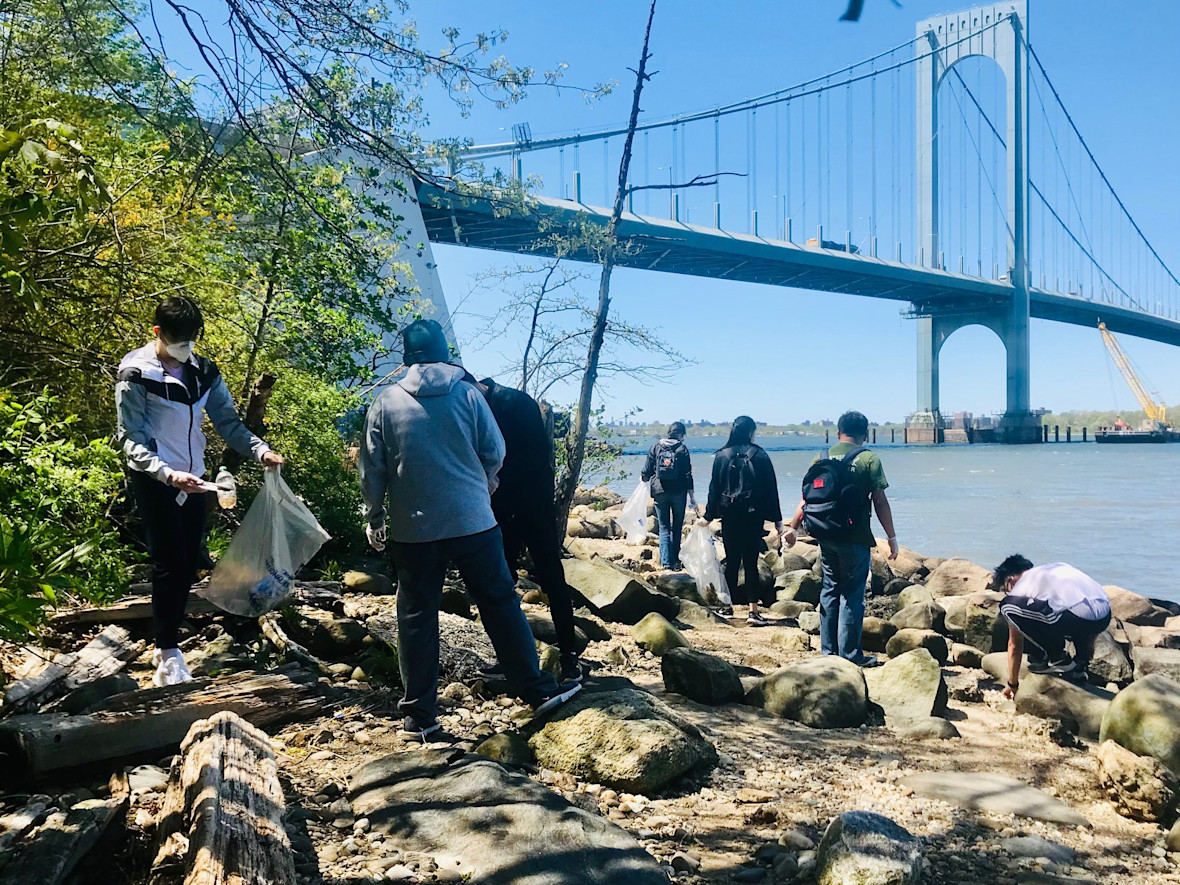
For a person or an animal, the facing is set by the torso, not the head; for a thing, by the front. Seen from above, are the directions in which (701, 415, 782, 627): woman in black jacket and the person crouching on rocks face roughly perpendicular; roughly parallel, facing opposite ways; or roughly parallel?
roughly perpendicular

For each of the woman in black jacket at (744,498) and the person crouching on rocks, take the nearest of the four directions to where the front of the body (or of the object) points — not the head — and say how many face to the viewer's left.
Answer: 1

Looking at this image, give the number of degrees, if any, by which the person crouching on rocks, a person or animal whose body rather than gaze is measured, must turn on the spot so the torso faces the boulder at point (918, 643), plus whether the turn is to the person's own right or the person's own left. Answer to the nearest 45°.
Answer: approximately 45° to the person's own right

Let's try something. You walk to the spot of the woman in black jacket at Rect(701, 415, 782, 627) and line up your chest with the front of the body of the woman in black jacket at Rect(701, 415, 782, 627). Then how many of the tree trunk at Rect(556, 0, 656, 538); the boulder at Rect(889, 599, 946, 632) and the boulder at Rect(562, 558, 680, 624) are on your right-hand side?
1

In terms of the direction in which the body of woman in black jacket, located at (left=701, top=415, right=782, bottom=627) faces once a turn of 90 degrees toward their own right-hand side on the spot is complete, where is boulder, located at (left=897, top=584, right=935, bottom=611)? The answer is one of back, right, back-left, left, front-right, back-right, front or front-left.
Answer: front-left

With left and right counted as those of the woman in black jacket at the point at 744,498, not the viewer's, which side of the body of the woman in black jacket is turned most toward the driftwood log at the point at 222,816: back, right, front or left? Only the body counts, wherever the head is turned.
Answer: back

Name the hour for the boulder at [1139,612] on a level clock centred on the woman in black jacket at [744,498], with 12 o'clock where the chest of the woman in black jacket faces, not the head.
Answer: The boulder is roughly at 2 o'clock from the woman in black jacket.

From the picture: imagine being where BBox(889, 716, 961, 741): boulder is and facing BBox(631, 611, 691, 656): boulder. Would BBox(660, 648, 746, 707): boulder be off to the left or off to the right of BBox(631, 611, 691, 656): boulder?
left

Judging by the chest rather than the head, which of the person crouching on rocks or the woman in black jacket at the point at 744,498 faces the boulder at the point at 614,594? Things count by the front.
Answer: the person crouching on rocks

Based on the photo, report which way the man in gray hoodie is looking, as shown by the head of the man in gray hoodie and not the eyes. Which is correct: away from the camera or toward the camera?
away from the camera

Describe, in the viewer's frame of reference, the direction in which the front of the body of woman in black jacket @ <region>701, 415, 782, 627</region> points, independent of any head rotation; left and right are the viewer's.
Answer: facing away from the viewer

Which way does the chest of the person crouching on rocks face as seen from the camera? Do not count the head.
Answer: to the viewer's left

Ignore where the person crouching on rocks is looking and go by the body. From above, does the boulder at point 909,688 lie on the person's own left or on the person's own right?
on the person's own left

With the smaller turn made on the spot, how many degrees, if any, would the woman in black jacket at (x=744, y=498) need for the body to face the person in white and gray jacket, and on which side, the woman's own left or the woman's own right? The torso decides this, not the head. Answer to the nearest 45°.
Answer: approximately 135° to the woman's own left

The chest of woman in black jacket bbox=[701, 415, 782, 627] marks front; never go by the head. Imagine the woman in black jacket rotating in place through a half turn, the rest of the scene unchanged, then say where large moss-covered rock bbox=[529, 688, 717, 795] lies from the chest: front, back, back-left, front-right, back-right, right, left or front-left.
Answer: front

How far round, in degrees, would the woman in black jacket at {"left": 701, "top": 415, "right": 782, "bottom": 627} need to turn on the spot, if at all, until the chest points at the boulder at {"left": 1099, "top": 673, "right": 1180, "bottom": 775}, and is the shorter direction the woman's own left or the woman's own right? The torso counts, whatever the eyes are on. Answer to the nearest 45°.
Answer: approximately 135° to the woman's own right
